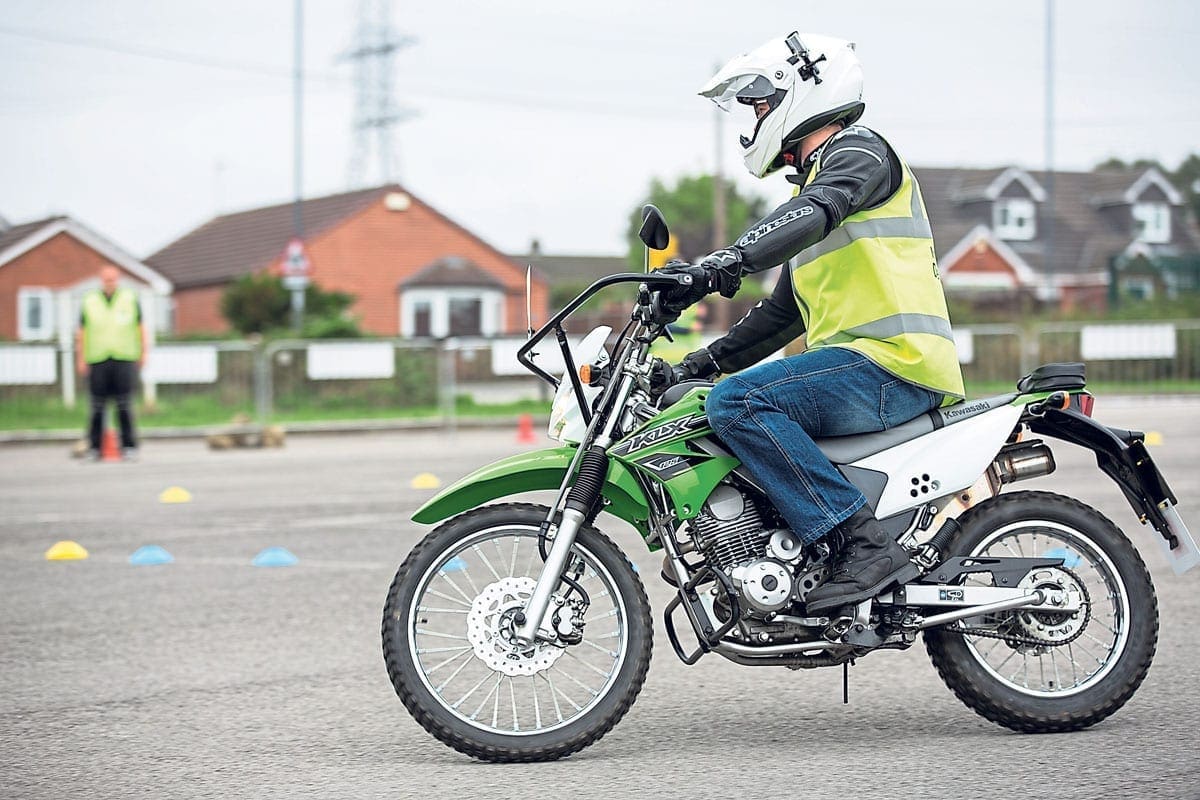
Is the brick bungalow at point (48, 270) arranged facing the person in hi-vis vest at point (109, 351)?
yes

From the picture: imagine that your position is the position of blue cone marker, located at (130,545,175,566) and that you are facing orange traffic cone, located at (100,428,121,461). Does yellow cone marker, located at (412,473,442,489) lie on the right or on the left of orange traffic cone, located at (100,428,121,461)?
right

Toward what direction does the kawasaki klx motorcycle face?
to the viewer's left

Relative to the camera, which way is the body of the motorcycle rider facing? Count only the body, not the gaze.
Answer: to the viewer's left

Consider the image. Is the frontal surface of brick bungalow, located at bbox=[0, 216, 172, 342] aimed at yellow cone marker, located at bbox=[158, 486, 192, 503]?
yes

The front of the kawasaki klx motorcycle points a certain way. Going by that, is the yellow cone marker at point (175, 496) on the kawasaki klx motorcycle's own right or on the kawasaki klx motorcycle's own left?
on the kawasaki klx motorcycle's own right

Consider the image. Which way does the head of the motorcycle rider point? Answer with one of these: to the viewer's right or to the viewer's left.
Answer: to the viewer's left

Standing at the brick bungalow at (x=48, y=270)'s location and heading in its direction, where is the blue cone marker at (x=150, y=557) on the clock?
The blue cone marker is roughly at 12 o'clock from the brick bungalow.

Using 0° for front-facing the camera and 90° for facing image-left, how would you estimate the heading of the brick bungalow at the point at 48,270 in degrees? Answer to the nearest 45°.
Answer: approximately 0°
